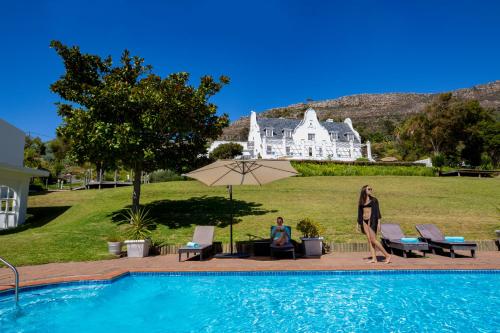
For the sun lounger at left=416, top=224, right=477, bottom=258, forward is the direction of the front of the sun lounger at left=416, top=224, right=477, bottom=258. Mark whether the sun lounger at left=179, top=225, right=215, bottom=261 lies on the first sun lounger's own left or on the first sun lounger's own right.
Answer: on the first sun lounger's own right

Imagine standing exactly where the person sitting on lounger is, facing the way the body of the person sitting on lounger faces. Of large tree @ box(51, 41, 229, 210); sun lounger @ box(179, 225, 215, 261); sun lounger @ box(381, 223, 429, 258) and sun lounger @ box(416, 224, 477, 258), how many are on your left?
2

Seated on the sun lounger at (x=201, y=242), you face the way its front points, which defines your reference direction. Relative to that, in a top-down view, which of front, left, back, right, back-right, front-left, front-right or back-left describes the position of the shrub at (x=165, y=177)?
back-right

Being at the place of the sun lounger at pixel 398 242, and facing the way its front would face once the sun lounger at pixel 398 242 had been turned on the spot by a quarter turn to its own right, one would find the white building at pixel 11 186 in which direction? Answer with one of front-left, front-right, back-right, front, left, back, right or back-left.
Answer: front-right

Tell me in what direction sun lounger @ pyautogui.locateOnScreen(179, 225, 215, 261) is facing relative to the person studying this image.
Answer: facing the viewer and to the left of the viewer

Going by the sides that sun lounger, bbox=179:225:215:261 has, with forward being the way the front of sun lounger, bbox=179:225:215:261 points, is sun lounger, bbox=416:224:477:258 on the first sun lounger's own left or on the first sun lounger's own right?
on the first sun lounger's own left

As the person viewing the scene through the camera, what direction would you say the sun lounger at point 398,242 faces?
facing the viewer and to the right of the viewer

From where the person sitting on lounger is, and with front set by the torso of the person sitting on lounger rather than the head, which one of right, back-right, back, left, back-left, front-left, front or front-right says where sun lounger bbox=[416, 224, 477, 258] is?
left

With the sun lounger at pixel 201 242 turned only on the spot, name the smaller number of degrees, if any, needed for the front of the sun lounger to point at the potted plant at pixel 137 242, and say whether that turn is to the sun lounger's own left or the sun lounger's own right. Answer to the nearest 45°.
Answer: approximately 45° to the sun lounger's own right

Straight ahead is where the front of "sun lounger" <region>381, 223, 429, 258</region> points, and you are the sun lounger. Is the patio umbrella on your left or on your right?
on your right

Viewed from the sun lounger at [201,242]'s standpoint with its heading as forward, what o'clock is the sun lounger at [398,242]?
the sun lounger at [398,242] is roughly at 8 o'clock from the sun lounger at [201,242].

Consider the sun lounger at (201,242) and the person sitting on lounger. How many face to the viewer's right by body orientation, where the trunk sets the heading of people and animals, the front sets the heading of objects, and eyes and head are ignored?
0

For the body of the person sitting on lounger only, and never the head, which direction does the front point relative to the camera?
toward the camera
